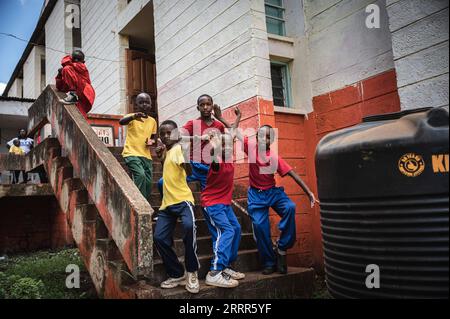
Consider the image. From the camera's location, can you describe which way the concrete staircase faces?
facing the viewer and to the right of the viewer

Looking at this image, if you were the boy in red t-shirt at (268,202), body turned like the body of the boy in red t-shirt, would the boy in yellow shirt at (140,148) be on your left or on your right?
on your right

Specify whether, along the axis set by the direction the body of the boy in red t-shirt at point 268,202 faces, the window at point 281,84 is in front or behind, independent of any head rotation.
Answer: behind

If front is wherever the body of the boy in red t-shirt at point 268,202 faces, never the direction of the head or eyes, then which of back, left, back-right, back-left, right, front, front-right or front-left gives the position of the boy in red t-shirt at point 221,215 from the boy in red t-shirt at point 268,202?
front-right

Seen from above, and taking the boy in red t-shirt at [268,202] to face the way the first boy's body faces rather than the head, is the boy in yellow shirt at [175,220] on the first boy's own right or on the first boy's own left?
on the first boy's own right

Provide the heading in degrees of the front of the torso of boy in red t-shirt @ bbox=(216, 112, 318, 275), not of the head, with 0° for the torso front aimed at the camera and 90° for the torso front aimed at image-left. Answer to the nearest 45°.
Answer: approximately 0°

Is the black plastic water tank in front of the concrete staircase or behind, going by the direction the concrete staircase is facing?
in front
